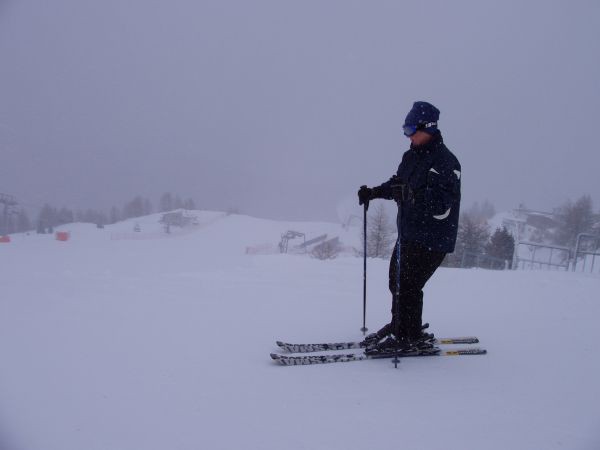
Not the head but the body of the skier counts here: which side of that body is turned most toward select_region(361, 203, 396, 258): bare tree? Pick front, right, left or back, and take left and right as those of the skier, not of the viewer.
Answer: right

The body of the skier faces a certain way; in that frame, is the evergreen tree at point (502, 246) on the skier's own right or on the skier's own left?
on the skier's own right

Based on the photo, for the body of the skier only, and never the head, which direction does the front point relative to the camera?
to the viewer's left

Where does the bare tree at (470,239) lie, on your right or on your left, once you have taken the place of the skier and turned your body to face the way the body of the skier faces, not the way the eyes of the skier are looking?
on your right
